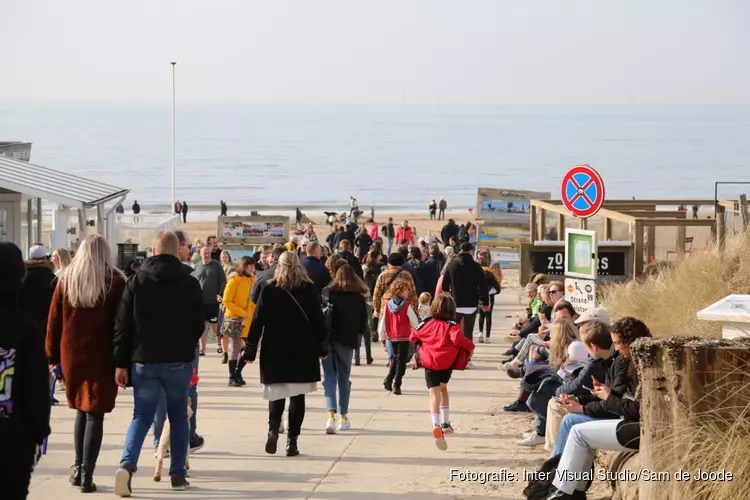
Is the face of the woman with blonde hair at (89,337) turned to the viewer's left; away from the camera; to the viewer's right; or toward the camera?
away from the camera

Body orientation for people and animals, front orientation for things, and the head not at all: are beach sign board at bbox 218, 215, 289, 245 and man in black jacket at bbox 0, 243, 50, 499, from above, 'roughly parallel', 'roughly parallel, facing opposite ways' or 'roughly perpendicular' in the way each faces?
roughly parallel, facing opposite ways

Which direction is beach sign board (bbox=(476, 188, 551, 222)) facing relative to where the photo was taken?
toward the camera

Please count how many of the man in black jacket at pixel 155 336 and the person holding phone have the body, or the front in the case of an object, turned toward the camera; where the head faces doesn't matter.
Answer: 0

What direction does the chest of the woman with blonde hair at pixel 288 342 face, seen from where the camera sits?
away from the camera

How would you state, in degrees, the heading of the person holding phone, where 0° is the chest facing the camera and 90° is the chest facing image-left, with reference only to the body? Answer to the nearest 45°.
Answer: approximately 90°

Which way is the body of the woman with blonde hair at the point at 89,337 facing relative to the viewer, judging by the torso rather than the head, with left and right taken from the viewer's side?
facing away from the viewer

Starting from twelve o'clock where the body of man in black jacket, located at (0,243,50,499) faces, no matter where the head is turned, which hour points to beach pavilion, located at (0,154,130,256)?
The beach pavilion is roughly at 12 o'clock from the man in black jacket.

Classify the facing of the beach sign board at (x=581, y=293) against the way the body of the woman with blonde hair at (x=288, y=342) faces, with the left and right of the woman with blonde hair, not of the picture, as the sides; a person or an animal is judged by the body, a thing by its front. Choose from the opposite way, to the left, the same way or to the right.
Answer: the opposite way

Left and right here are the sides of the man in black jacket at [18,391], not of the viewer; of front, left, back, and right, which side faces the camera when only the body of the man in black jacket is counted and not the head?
back

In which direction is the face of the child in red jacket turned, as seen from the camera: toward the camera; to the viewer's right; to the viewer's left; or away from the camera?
away from the camera

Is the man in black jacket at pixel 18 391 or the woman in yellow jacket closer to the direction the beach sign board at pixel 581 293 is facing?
the man in black jacket

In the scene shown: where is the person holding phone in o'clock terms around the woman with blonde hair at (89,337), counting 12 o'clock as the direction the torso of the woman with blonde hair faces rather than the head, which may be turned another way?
The person holding phone is roughly at 4 o'clock from the woman with blonde hair.

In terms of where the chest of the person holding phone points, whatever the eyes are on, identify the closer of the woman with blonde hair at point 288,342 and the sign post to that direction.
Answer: the woman with blonde hair

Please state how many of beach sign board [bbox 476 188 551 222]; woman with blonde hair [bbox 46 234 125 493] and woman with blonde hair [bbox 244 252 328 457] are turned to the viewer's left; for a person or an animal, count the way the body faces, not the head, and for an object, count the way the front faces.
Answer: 0

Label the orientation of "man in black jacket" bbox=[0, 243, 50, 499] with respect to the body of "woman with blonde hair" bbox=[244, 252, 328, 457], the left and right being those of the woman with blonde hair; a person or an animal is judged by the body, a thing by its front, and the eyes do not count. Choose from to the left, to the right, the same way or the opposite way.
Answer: the same way

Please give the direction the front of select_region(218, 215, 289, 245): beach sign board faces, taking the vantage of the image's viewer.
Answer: facing the viewer
